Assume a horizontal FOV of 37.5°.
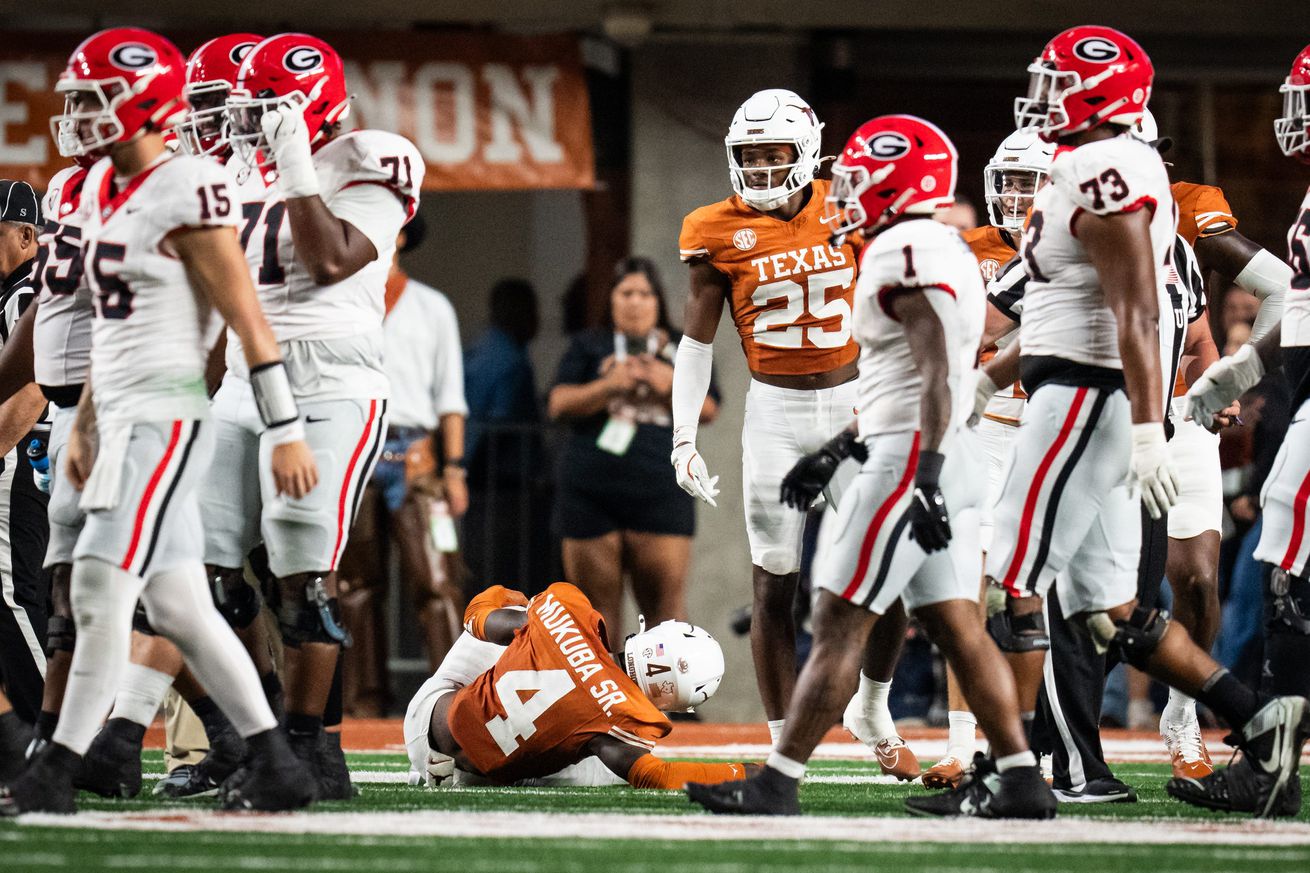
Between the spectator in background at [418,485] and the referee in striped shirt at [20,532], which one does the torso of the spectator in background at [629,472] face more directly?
the referee in striped shirt

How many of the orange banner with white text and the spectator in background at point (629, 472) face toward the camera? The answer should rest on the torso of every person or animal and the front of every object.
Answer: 2

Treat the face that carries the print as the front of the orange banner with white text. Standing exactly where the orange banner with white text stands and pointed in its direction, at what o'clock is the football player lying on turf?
The football player lying on turf is roughly at 12 o'clock from the orange banner with white text.
